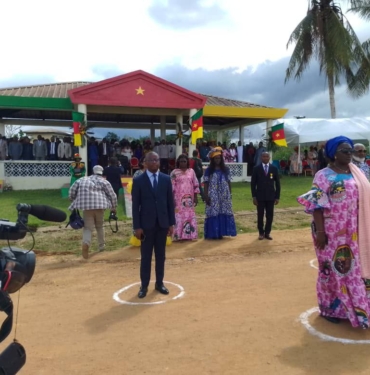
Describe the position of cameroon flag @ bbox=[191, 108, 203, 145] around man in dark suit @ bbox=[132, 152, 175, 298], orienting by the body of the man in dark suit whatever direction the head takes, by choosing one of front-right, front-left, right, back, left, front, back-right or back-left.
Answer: back

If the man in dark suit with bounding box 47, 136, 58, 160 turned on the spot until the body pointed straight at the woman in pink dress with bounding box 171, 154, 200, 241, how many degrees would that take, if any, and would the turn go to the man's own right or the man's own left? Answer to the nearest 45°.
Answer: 0° — they already face them

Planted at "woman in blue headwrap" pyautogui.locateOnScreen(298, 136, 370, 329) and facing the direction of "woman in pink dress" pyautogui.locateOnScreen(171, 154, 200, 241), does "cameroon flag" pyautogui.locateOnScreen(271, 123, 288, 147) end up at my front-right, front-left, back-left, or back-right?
front-right

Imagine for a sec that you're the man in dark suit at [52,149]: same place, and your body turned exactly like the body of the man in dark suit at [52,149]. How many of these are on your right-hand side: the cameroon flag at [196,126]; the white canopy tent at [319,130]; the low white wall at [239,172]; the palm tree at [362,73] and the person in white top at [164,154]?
0

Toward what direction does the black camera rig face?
to the viewer's right

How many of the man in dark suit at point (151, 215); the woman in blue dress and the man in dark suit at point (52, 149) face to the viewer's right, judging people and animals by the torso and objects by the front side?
0

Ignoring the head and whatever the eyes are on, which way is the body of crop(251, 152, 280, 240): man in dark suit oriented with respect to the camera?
toward the camera

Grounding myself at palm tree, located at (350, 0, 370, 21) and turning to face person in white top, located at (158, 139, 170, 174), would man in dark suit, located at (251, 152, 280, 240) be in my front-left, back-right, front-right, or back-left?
front-left

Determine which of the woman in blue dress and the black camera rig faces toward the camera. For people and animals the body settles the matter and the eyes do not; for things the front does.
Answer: the woman in blue dress

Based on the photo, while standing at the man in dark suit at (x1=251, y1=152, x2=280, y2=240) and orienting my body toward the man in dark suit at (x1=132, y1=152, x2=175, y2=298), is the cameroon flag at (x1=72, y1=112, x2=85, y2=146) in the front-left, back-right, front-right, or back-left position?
back-right

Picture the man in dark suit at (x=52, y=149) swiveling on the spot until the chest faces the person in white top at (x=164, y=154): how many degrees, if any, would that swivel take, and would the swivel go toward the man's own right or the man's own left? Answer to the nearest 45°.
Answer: approximately 90° to the man's own left

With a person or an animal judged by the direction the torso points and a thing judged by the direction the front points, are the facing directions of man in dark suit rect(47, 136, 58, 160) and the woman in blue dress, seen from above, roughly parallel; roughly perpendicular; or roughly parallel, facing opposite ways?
roughly parallel

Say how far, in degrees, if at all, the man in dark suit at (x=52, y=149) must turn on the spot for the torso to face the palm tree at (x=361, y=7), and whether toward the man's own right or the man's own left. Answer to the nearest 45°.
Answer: approximately 90° to the man's own left

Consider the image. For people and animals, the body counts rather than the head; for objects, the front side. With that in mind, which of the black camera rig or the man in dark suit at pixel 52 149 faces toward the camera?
the man in dark suit

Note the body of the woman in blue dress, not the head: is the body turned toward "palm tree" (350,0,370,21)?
no

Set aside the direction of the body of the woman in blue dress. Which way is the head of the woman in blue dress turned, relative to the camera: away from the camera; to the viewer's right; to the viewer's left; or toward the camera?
toward the camera

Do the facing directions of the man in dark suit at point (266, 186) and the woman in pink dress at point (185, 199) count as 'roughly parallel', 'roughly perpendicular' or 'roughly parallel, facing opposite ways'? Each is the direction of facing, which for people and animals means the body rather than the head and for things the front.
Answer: roughly parallel

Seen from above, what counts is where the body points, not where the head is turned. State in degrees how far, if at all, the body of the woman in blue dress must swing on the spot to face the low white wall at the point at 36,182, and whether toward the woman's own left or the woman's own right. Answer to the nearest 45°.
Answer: approximately 135° to the woman's own right

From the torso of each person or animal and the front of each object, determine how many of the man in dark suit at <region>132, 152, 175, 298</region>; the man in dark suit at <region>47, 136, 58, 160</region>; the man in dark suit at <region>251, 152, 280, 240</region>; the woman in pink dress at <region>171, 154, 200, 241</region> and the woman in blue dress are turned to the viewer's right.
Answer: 0

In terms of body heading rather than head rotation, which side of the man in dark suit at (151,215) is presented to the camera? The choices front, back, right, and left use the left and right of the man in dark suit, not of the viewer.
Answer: front

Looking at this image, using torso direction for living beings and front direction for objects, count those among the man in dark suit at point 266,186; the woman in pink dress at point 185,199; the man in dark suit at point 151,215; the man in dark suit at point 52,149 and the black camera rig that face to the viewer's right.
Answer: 1
